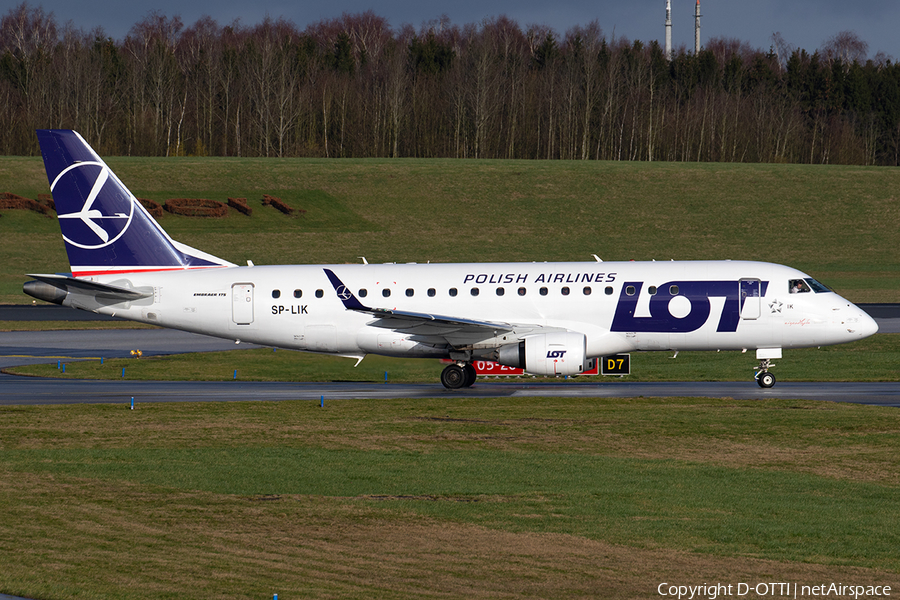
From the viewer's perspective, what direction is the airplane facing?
to the viewer's right
